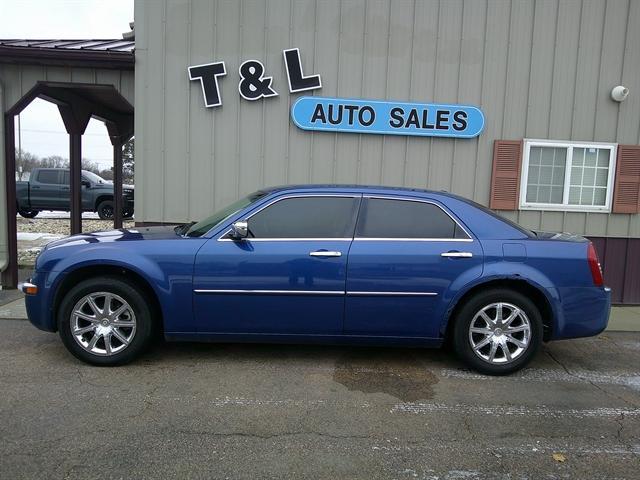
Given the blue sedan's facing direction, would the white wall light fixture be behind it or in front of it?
behind

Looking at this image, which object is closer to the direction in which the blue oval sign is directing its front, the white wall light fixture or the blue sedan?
the blue sedan

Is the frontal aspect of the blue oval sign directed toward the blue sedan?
yes

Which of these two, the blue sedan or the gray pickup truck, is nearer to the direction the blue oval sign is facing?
the blue sedan

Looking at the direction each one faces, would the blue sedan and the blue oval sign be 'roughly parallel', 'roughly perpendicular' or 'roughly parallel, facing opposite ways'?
roughly perpendicular

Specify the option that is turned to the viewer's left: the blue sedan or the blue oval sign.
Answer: the blue sedan

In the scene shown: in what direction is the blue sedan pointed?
to the viewer's left

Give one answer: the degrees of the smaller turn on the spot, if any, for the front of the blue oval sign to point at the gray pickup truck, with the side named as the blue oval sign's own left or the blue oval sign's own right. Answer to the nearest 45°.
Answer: approximately 135° to the blue oval sign's own right

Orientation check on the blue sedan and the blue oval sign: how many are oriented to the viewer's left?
1

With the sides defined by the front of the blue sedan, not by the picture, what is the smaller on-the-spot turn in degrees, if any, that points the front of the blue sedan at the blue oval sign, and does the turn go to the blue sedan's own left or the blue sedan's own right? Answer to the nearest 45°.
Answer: approximately 90° to the blue sedan's own right

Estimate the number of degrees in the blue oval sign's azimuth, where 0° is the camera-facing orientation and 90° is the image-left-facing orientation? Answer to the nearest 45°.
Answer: approximately 0°

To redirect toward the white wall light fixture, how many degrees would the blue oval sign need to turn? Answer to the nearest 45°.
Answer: approximately 90° to its left
